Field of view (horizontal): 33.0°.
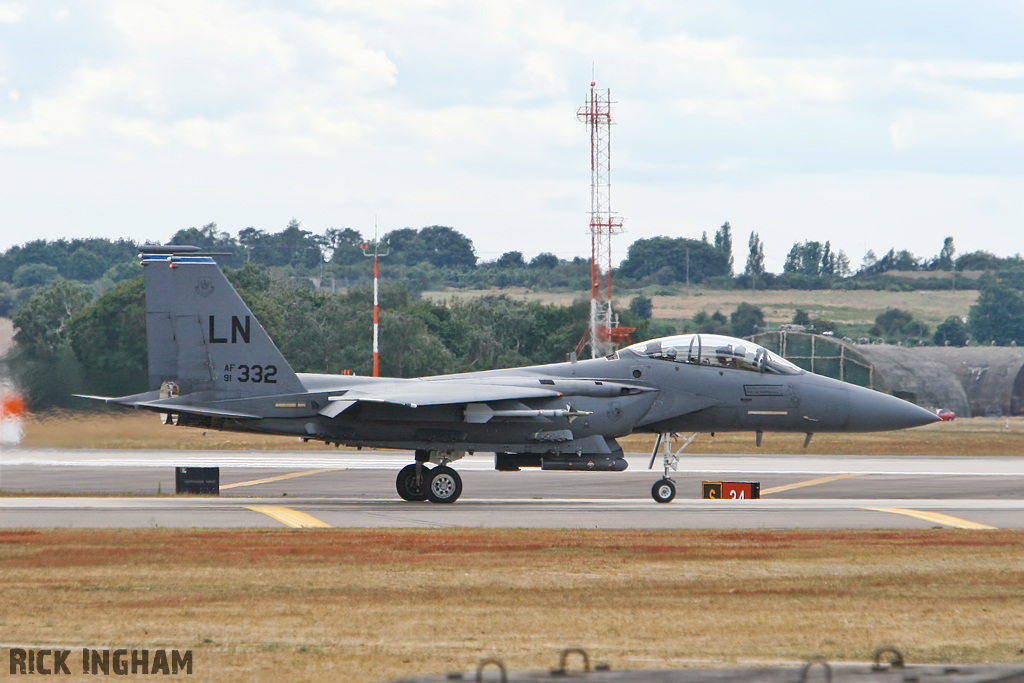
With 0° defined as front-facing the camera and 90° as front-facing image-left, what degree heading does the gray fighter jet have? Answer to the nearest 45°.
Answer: approximately 270°

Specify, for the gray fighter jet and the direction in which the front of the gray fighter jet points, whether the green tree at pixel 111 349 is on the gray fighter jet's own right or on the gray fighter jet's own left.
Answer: on the gray fighter jet's own left
